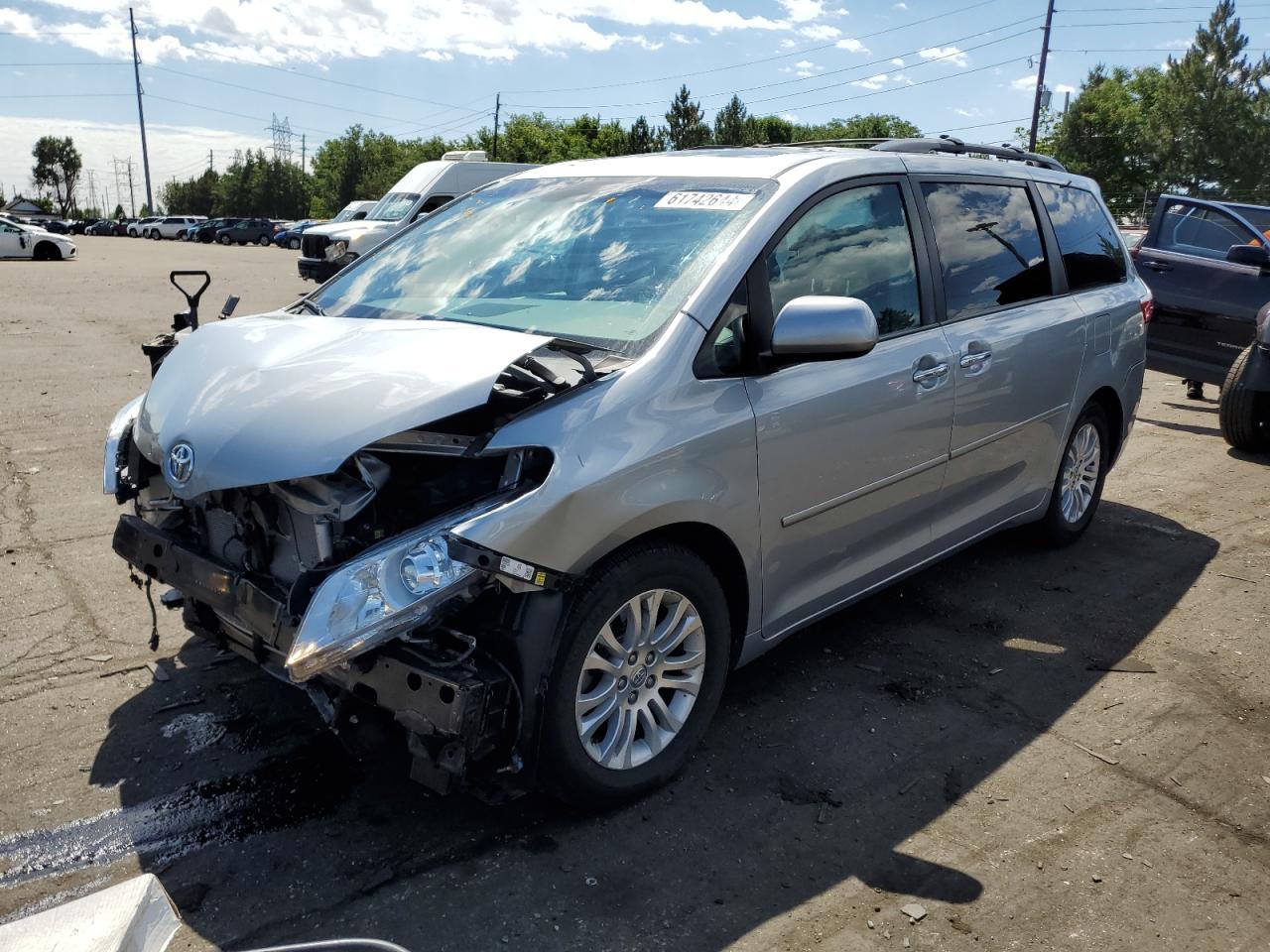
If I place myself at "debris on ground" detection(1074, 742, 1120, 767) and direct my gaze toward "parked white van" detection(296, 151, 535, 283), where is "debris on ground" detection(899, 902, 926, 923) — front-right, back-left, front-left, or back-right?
back-left

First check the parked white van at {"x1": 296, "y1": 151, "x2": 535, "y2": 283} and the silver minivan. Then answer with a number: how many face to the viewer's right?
0

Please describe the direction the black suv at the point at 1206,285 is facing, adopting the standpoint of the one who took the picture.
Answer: facing the viewer and to the right of the viewer

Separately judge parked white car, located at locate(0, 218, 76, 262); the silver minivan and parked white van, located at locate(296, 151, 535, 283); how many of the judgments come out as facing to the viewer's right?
1

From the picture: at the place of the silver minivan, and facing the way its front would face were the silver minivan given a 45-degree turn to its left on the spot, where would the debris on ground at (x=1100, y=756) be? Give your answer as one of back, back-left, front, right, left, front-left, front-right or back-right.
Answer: left

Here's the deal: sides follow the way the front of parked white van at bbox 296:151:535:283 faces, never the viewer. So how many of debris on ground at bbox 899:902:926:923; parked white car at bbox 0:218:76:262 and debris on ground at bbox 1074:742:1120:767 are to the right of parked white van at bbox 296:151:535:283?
1

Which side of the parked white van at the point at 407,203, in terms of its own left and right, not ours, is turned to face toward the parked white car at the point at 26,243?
right

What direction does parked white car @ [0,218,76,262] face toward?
to the viewer's right
